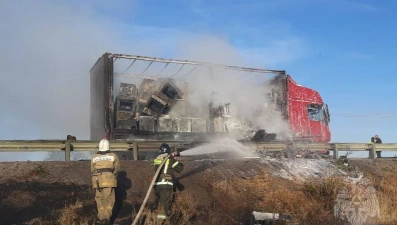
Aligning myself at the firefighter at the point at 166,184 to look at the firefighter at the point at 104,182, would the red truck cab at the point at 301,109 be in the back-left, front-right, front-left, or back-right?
back-right

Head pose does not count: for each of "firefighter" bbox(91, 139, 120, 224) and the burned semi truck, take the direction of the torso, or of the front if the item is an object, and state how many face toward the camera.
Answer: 0

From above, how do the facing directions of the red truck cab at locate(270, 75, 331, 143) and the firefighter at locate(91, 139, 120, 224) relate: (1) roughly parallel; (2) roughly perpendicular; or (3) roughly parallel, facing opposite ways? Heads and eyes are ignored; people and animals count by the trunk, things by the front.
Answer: roughly perpendicular

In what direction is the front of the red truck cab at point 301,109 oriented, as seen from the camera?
facing away from the viewer and to the right of the viewer

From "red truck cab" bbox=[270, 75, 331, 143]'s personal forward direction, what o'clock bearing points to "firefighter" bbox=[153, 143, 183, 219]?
The firefighter is roughly at 5 o'clock from the red truck cab.

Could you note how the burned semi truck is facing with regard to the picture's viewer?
facing away from the viewer and to the right of the viewer

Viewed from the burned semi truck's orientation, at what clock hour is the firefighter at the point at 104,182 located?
The firefighter is roughly at 5 o'clock from the burned semi truck.

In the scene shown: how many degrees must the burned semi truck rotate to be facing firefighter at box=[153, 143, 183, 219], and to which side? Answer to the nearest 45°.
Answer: approximately 135° to its right

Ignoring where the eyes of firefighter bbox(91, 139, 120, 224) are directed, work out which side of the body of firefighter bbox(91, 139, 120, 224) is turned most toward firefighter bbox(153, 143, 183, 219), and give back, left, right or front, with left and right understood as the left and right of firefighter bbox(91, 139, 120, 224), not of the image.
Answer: right

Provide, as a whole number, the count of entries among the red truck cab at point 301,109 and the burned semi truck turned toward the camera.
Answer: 0

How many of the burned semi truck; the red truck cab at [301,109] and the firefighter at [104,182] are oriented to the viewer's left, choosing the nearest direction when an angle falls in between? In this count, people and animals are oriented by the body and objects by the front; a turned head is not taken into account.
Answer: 0

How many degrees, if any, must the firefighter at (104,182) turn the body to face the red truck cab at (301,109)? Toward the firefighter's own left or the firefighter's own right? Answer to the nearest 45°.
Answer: approximately 45° to the firefighter's own right

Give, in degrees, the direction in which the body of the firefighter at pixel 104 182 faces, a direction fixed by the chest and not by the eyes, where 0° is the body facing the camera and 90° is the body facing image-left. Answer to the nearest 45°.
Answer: approximately 180°
